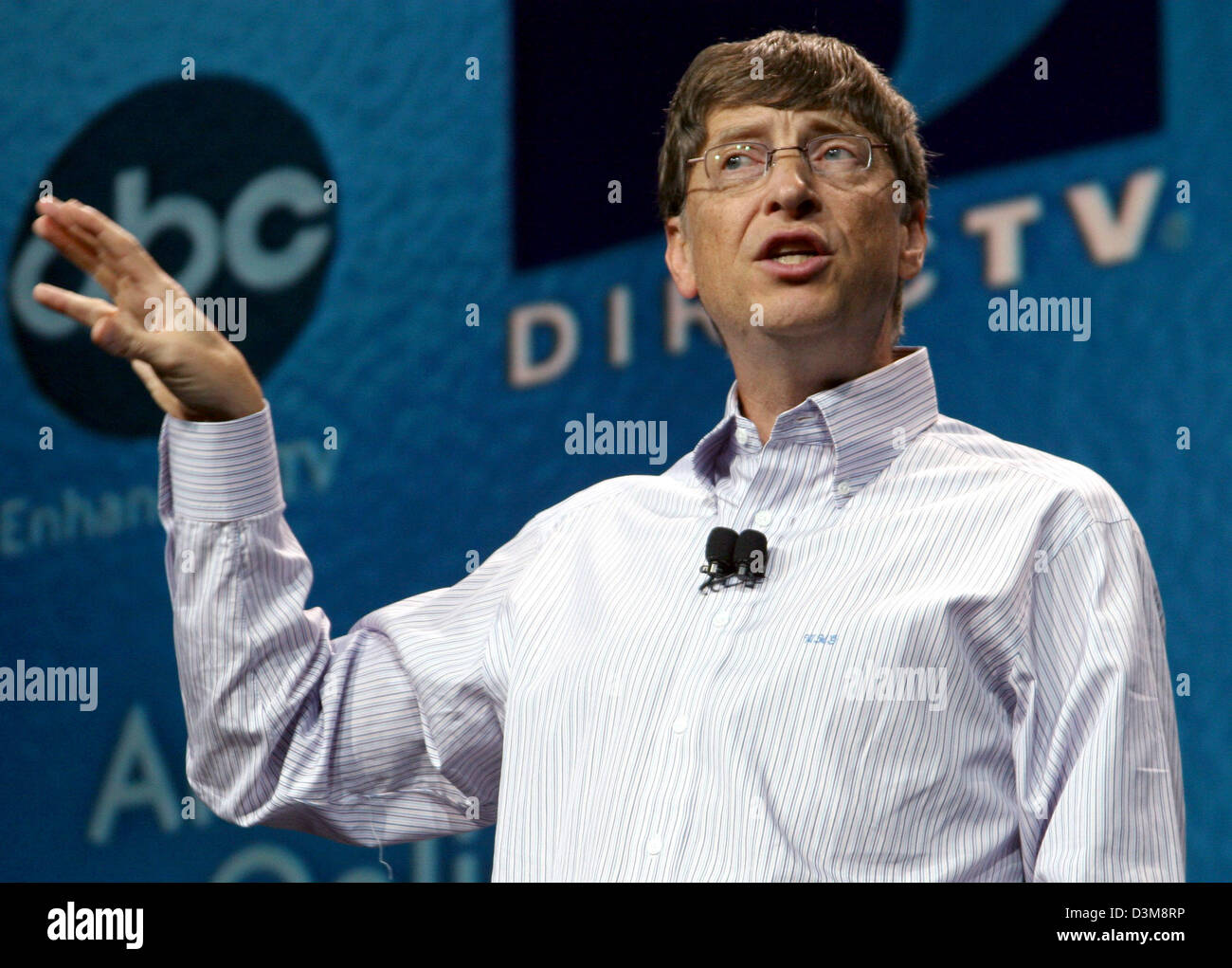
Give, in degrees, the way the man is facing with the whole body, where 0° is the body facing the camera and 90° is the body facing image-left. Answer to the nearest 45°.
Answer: approximately 45°
